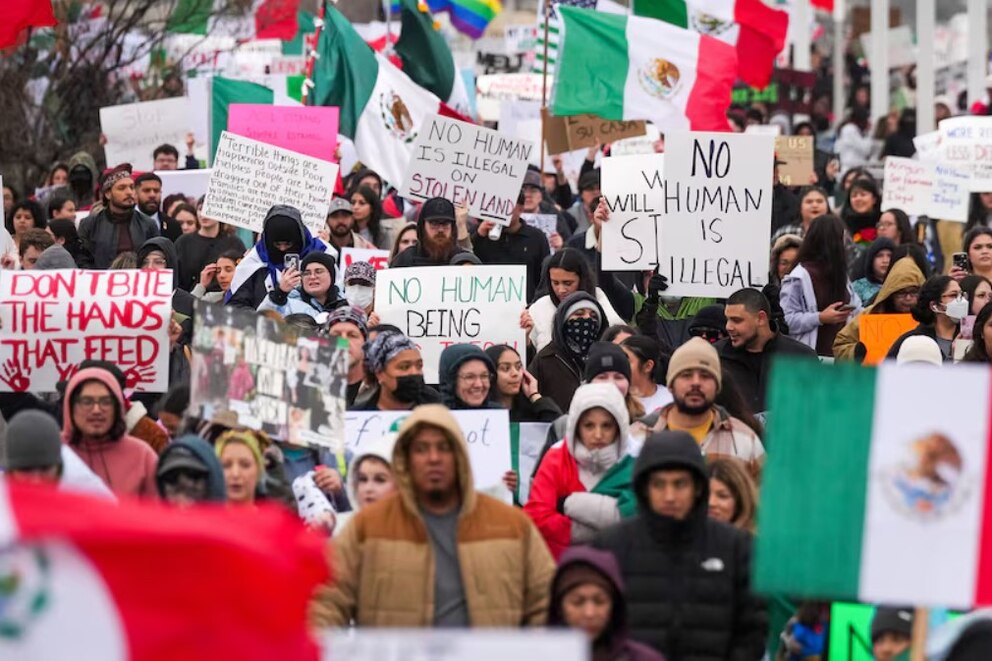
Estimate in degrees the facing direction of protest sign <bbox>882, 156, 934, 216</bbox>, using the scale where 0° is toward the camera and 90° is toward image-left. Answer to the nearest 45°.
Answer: approximately 0°

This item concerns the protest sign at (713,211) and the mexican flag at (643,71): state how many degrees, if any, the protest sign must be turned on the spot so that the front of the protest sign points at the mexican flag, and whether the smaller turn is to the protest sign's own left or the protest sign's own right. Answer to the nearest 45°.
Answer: approximately 180°

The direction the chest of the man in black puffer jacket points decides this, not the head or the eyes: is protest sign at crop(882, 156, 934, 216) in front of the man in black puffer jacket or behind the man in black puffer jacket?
behind

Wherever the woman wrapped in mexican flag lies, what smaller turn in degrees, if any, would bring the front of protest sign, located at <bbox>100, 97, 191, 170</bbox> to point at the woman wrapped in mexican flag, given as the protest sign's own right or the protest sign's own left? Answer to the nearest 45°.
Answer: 0° — it already faces them

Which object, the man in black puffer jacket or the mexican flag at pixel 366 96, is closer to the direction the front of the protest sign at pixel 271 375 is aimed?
the man in black puffer jacket

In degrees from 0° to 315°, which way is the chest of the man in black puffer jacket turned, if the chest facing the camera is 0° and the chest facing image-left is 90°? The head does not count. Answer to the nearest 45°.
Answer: approximately 0°

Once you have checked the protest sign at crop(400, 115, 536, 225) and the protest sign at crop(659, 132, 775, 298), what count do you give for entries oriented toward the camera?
2

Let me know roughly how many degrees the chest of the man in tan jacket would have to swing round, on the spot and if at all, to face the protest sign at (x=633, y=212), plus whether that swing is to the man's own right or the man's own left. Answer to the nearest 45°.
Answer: approximately 180°

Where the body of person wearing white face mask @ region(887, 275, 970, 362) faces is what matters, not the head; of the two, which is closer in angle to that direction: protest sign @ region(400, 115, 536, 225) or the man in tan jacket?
the man in tan jacket

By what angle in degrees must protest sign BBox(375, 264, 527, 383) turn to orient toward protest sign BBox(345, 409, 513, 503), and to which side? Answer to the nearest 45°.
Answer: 0° — it already faces it
